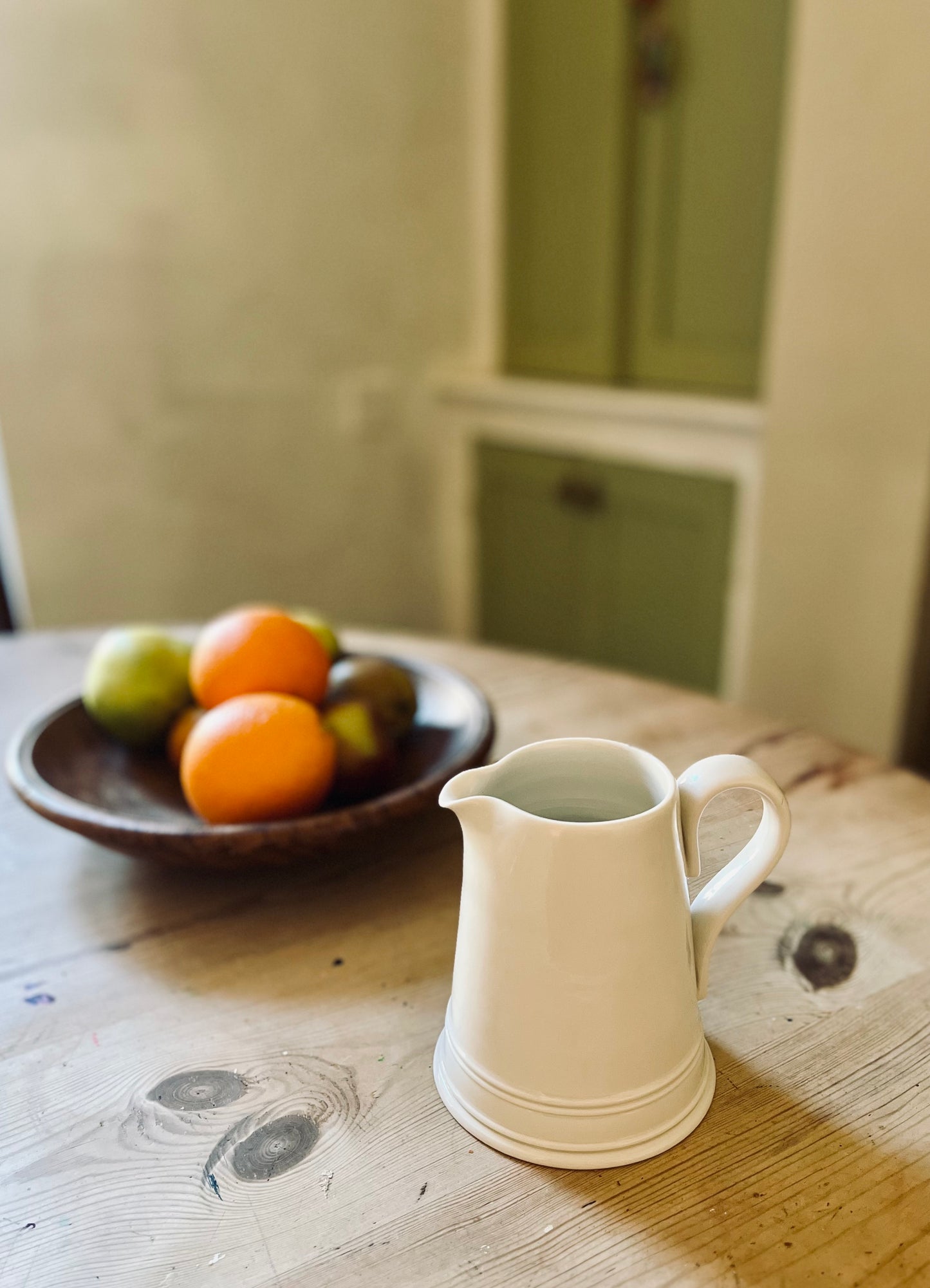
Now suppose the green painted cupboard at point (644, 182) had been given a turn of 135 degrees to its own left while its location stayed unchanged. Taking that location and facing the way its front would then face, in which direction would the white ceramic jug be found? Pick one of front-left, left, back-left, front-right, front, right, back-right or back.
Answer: back-right

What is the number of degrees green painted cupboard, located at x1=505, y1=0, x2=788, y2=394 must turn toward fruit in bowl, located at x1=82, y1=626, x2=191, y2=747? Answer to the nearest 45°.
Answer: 0° — it already faces it

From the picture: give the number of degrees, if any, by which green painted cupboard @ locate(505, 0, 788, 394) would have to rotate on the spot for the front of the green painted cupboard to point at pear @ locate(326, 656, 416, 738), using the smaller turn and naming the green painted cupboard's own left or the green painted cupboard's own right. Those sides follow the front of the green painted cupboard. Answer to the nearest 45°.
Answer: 0° — it already faces it

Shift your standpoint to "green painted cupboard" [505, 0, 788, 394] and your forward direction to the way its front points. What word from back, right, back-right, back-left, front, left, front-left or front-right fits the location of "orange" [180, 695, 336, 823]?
front

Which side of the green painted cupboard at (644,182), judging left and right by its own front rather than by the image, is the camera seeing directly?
front

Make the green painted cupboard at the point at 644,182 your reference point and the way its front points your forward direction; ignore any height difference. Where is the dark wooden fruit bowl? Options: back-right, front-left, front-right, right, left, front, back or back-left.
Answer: front

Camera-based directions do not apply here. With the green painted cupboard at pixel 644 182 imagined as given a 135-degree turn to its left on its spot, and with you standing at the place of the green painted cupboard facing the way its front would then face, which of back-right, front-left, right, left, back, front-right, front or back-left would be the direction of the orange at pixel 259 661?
back-right

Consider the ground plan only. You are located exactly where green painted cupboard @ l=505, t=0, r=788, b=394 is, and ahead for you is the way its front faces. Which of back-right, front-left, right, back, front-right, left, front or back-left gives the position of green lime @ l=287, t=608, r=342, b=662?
front

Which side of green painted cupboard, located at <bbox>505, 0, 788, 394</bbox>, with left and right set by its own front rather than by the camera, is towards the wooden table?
front

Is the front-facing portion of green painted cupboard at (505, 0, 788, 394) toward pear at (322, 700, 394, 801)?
yes
